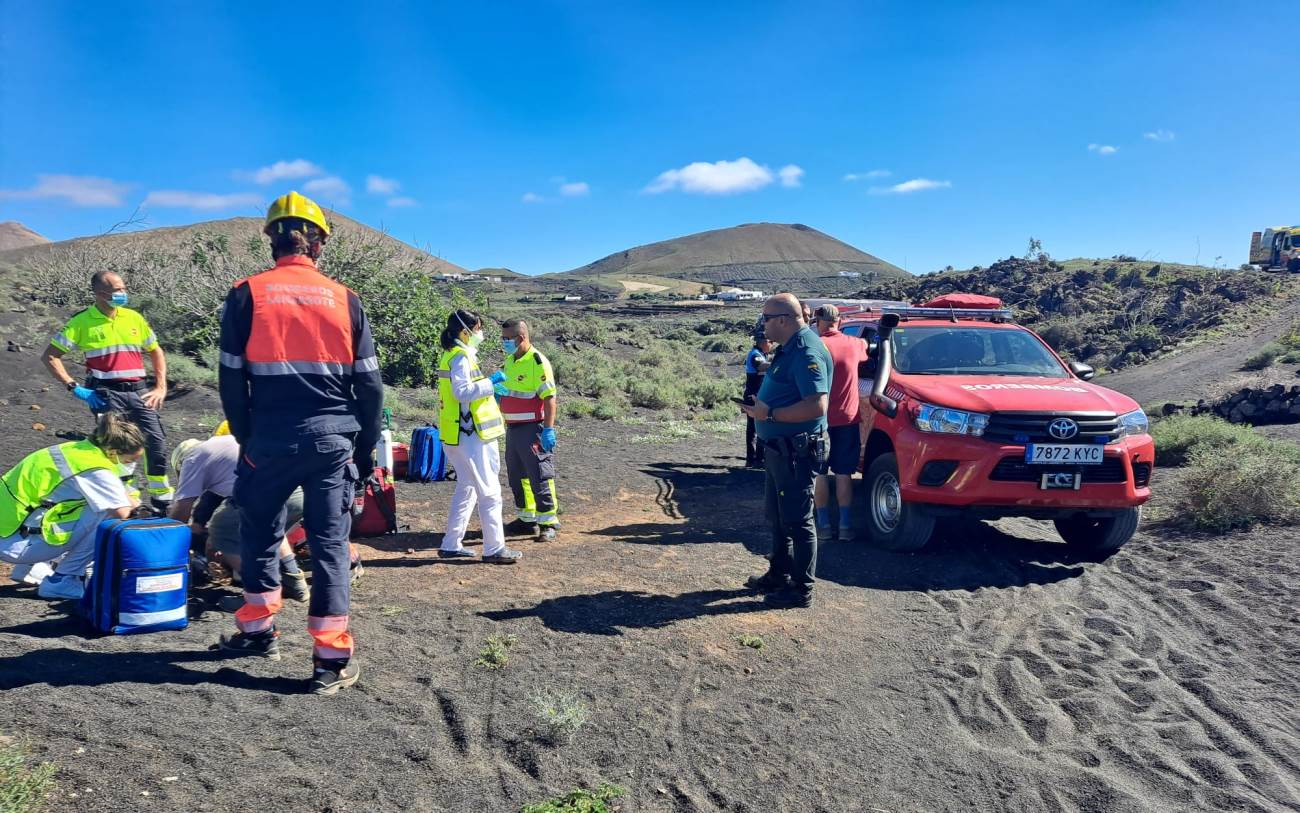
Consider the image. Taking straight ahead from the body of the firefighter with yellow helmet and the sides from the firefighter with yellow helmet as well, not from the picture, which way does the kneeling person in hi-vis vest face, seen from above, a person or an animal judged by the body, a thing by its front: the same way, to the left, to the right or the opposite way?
to the right

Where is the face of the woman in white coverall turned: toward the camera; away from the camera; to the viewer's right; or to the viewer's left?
to the viewer's right

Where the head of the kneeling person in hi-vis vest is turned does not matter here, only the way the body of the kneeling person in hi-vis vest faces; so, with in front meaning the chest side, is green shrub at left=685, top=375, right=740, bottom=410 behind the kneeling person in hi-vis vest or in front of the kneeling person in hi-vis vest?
in front

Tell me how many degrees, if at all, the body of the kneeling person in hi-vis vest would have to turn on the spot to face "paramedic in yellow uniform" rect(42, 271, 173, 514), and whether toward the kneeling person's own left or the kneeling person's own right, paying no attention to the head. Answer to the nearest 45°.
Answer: approximately 90° to the kneeling person's own left

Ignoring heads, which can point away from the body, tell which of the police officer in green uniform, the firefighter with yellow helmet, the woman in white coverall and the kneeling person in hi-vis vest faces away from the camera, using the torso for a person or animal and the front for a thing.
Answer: the firefighter with yellow helmet

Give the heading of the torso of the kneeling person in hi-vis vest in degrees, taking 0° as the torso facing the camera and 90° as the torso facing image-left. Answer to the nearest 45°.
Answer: approximately 270°

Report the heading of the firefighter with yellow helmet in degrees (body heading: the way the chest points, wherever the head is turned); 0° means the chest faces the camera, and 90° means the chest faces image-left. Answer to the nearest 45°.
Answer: approximately 180°

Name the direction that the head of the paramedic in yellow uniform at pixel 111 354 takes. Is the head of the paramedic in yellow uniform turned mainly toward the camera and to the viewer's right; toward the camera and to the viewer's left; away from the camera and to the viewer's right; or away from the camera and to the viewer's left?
toward the camera and to the viewer's right

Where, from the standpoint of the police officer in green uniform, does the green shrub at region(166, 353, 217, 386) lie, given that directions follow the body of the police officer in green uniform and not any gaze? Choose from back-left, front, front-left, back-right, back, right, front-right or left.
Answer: front-right

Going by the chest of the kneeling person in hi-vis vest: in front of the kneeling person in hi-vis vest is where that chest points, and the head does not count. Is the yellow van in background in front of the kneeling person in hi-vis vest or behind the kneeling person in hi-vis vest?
in front

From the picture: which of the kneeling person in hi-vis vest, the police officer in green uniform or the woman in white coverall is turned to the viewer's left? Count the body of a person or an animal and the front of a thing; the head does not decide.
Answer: the police officer in green uniform
